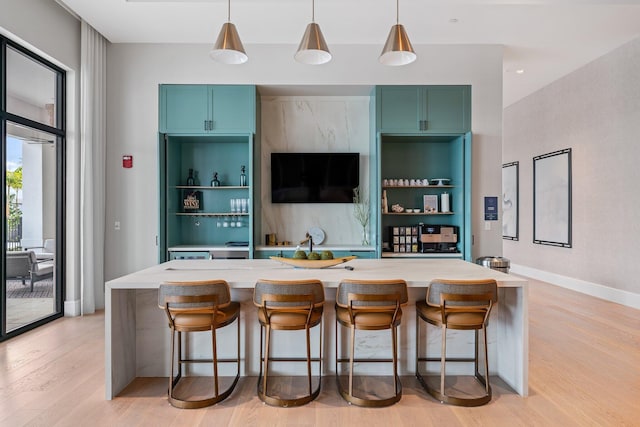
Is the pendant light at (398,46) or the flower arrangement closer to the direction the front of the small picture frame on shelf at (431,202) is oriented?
the pendant light

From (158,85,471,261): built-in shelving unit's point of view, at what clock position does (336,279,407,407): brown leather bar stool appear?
The brown leather bar stool is roughly at 11 o'clock from the built-in shelving unit.

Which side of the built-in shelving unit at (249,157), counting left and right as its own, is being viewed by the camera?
front

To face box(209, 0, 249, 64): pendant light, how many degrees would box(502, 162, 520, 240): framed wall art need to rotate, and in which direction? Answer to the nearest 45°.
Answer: approximately 45° to its left

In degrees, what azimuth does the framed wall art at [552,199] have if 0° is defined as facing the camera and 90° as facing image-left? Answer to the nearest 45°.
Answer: approximately 45°

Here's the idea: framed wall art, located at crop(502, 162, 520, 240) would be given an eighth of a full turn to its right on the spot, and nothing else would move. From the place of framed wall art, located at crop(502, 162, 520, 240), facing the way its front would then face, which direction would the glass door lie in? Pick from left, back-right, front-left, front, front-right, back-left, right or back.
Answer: front-left

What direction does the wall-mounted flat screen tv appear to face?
toward the camera

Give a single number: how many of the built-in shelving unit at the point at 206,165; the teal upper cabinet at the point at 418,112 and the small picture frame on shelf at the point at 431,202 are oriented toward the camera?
3

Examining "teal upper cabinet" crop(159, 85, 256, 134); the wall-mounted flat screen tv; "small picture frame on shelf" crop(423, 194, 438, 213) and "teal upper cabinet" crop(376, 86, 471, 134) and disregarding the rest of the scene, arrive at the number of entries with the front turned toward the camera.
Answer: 4

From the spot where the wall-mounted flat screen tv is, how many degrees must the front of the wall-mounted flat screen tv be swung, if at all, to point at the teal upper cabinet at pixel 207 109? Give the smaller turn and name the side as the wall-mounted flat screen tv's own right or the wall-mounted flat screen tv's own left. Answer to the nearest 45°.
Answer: approximately 90° to the wall-mounted flat screen tv's own right

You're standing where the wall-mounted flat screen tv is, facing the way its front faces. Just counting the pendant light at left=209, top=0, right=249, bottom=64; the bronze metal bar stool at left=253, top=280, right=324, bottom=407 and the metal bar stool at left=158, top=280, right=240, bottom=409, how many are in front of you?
3

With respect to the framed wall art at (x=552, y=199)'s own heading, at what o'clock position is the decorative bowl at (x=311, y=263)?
The decorative bowl is roughly at 11 o'clock from the framed wall art.

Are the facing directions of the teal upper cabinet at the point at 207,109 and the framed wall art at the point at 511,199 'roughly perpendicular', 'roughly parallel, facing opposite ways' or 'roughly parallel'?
roughly perpendicular

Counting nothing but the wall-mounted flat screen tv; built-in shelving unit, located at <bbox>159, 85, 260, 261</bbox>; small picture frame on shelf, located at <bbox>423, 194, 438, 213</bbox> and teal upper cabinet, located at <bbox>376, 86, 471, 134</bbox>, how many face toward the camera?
4

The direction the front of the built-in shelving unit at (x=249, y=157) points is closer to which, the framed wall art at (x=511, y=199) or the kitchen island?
the kitchen island

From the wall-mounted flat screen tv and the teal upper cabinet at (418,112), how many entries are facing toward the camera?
2

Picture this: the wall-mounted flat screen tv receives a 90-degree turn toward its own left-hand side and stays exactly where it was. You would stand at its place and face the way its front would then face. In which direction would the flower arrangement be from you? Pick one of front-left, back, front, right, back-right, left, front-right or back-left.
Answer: front
